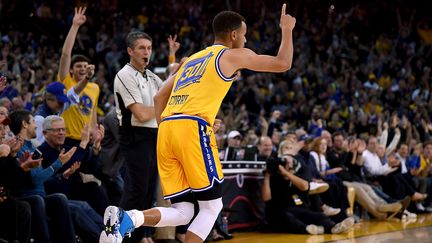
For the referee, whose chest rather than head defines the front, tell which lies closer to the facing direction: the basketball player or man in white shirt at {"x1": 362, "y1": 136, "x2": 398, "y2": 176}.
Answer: the basketball player

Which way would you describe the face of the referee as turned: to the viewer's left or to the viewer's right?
to the viewer's right

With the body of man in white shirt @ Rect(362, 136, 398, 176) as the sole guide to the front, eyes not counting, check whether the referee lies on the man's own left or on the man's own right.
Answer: on the man's own right

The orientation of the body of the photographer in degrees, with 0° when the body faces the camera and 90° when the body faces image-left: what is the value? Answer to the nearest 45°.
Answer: approximately 0°

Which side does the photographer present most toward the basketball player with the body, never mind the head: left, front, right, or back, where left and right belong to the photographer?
front

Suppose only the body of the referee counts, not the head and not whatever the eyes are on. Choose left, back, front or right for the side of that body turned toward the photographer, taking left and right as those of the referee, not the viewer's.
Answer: left

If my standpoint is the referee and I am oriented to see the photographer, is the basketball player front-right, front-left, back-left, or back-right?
back-right

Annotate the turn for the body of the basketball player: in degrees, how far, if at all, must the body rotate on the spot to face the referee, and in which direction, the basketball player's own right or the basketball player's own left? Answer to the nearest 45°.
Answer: approximately 90° to the basketball player's own left

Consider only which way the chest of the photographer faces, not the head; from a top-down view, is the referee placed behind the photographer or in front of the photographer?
in front

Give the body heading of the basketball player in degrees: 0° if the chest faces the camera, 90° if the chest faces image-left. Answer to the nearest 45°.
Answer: approximately 225°

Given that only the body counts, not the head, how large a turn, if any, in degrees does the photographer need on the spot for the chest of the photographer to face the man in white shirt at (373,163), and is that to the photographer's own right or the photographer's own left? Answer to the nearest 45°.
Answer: approximately 135° to the photographer's own left

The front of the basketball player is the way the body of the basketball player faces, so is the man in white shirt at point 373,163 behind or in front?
in front
